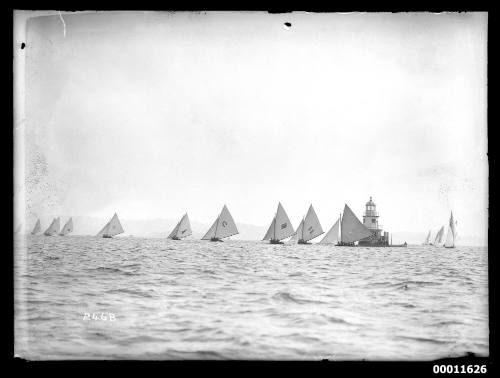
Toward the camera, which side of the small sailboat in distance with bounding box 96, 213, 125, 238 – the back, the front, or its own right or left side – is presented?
left

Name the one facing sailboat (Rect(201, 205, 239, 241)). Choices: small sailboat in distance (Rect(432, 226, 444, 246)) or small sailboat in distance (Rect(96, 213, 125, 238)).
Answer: small sailboat in distance (Rect(432, 226, 444, 246))

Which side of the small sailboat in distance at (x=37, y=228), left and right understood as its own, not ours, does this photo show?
left

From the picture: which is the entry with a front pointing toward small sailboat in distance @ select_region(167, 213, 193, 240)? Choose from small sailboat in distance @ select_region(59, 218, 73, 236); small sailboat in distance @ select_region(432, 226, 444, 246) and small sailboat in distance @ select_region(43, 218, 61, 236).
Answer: small sailboat in distance @ select_region(432, 226, 444, 246)

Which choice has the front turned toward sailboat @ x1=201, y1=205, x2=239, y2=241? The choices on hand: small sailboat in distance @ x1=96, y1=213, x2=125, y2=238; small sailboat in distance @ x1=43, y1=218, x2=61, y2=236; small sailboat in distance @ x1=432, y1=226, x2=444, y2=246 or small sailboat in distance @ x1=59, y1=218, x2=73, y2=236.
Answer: small sailboat in distance @ x1=432, y1=226, x2=444, y2=246

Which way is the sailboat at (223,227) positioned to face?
to the viewer's left

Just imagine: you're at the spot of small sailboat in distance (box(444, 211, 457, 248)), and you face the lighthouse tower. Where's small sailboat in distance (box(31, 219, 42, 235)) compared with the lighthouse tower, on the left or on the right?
left
